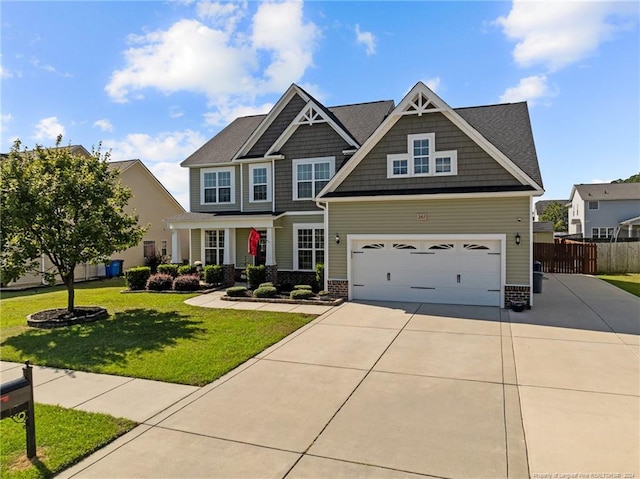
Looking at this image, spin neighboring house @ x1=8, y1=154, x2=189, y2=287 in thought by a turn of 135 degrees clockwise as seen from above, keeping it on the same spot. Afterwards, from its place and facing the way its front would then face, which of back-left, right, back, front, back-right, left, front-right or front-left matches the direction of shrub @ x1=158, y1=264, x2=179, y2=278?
back

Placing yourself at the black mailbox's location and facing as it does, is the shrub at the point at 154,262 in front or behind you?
behind

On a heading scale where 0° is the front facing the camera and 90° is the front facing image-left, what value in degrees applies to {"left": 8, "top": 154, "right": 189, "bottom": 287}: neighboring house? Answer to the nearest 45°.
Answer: approximately 45°

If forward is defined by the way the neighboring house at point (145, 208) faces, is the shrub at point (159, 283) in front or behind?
in front

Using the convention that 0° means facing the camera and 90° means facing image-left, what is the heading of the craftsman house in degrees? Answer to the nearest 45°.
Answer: approximately 0°

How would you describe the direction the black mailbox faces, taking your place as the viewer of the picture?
facing the viewer and to the left of the viewer

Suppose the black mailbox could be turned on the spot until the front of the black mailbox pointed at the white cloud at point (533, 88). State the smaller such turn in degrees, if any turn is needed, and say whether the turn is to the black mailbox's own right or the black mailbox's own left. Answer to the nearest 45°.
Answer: approximately 135° to the black mailbox's own left
